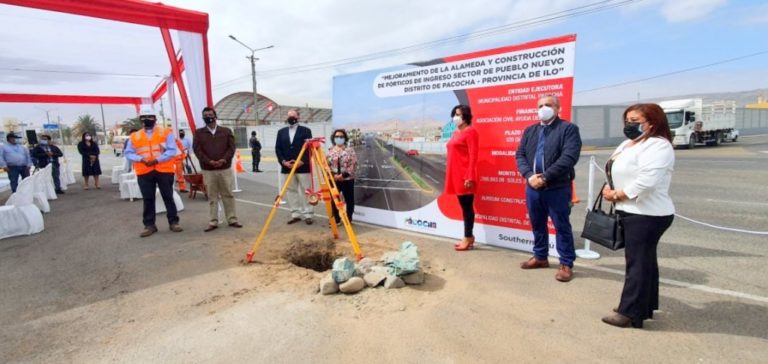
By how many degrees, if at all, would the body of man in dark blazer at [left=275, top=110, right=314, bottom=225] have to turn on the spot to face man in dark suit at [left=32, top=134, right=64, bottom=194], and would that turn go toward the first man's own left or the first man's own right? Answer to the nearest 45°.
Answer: approximately 135° to the first man's own right

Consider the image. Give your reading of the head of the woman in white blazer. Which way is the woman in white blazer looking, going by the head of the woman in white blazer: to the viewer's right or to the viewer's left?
to the viewer's left

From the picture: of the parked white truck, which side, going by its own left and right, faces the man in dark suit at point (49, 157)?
front

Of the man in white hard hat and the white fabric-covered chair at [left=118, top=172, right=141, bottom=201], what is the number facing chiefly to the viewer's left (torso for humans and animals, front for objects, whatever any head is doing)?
0

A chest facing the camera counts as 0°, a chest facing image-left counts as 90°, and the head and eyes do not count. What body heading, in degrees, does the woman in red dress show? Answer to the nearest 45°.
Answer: approximately 45°

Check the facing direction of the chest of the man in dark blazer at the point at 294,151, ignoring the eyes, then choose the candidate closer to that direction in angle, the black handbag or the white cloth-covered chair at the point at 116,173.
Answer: the black handbag

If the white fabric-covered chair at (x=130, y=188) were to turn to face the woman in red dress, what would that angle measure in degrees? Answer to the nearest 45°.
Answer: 0° — it already faces them

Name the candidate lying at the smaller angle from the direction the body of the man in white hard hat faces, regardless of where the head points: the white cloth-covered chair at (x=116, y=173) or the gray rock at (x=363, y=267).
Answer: the gray rock
